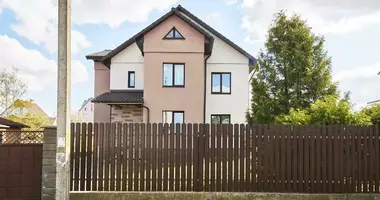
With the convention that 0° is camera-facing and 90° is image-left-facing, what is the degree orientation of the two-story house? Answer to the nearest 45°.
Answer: approximately 0°

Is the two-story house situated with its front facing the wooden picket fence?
yes

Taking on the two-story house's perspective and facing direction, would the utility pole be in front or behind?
in front

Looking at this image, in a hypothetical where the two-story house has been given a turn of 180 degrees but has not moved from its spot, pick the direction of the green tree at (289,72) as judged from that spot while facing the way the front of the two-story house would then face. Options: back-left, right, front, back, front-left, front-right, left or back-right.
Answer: right

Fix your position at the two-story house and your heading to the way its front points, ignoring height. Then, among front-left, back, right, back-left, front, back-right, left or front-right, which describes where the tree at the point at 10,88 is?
back-right
